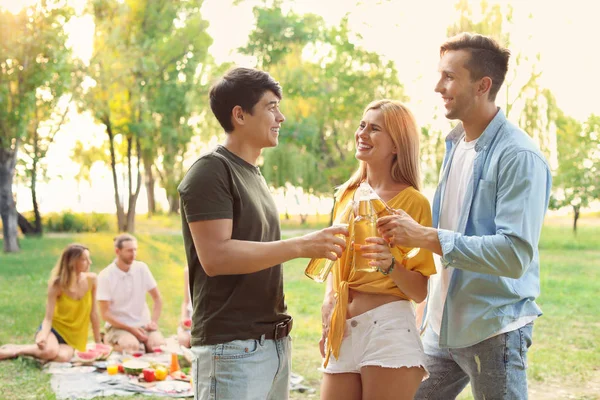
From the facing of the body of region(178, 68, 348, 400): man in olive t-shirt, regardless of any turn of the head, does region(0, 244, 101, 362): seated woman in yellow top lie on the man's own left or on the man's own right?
on the man's own left

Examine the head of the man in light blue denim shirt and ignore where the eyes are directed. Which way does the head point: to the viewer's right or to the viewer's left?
to the viewer's left

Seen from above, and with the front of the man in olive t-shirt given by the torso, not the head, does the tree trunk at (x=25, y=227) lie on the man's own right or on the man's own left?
on the man's own left

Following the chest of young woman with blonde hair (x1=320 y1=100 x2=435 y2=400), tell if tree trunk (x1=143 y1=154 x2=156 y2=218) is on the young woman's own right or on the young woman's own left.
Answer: on the young woman's own right

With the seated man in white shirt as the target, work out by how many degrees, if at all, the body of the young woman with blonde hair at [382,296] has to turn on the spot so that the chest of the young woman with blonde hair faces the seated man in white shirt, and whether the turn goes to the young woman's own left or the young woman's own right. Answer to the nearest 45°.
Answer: approximately 90° to the young woman's own right

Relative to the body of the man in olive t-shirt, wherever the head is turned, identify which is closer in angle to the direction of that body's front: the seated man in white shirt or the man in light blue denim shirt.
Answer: the man in light blue denim shirt

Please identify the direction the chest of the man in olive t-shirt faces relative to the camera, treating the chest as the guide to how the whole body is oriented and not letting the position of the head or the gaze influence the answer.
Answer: to the viewer's right

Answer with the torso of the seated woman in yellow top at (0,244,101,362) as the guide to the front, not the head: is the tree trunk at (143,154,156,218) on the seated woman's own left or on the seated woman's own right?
on the seated woman's own left

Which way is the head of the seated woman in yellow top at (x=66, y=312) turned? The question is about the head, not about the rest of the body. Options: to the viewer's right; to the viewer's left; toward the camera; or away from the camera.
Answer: to the viewer's right

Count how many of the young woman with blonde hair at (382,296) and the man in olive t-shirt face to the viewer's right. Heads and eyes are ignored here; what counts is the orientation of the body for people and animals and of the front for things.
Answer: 1

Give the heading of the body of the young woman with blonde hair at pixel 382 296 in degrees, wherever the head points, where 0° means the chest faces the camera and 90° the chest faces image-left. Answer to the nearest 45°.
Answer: approximately 45°
